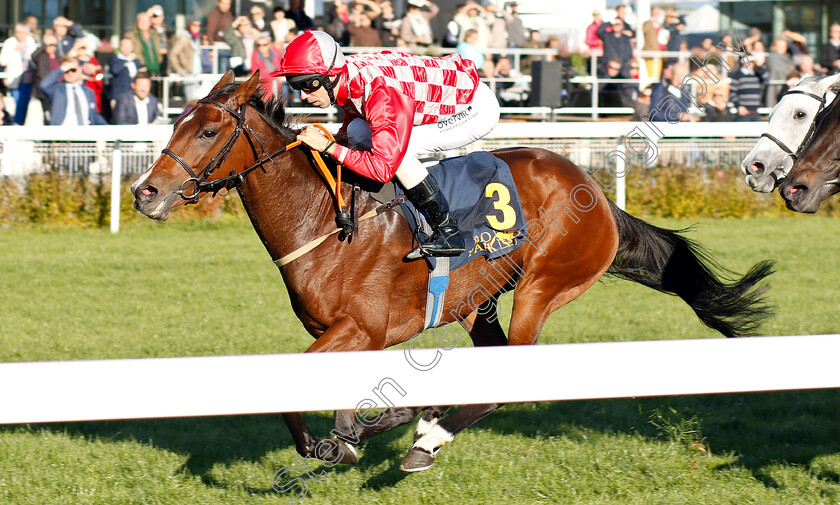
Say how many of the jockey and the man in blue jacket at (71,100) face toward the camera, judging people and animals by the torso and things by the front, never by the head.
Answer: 1

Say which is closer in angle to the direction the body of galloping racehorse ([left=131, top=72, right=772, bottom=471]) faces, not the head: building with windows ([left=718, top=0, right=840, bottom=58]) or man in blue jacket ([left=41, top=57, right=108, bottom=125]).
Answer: the man in blue jacket

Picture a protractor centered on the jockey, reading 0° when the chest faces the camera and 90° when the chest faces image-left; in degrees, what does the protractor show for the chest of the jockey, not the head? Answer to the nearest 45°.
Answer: approximately 90°

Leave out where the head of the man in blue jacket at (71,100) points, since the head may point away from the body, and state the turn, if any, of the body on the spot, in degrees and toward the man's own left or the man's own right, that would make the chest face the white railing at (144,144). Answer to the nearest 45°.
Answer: approximately 45° to the man's own left

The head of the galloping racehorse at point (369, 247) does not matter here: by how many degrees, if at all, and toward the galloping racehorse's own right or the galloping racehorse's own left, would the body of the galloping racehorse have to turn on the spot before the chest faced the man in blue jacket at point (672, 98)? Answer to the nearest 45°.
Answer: approximately 90° to the galloping racehorse's own right

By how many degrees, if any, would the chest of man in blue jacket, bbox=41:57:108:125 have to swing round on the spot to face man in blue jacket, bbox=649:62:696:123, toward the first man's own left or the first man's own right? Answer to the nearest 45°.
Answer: approximately 90° to the first man's own left

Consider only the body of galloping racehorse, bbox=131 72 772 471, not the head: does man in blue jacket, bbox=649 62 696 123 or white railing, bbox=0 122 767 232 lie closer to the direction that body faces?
the white railing

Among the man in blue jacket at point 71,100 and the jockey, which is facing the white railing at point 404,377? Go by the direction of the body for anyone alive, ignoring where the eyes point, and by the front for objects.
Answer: the man in blue jacket

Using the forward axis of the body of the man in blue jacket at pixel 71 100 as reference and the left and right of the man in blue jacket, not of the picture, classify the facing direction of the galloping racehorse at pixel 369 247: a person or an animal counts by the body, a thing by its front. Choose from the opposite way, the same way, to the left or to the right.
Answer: to the right

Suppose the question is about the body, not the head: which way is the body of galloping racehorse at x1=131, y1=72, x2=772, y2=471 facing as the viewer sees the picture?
to the viewer's left

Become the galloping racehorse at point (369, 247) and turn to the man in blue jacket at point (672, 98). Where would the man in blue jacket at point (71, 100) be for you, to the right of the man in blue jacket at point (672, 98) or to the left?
left

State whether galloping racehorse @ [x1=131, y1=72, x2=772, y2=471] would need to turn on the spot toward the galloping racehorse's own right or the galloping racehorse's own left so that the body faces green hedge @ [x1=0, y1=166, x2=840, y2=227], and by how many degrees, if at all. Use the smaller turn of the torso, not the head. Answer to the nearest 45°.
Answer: approximately 90° to the galloping racehorse's own right

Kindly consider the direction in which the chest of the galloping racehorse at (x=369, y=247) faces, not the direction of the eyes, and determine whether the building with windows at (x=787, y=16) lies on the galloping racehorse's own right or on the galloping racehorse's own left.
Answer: on the galloping racehorse's own right
